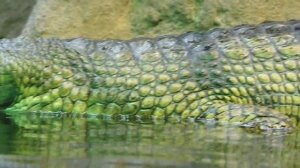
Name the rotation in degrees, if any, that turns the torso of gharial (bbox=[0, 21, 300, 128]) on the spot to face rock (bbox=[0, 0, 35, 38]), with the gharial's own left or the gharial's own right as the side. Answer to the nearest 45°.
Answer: approximately 45° to the gharial's own right

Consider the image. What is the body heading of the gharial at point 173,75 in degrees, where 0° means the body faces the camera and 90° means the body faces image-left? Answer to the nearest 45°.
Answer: approximately 90°
